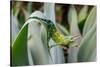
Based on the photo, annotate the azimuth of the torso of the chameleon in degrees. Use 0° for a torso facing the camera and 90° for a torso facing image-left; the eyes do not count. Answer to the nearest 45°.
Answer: approximately 270°
